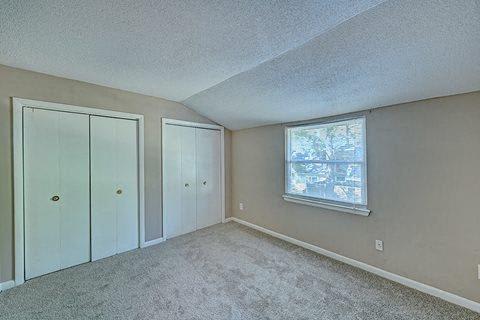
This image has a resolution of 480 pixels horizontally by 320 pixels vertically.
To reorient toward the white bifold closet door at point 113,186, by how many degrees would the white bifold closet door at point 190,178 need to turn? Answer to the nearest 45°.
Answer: approximately 90° to its right

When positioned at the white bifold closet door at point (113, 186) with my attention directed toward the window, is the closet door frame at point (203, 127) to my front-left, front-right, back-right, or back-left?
front-left

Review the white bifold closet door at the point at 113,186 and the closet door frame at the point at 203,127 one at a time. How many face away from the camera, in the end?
0

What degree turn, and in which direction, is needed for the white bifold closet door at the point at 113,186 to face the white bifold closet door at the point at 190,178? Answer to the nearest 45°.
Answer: approximately 45° to its left

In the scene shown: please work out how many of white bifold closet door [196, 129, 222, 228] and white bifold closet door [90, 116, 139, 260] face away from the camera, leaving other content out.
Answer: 0

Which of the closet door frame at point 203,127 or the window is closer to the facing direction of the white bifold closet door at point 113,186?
the window

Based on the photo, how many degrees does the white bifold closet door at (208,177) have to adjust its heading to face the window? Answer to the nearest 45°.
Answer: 0° — it already faces it

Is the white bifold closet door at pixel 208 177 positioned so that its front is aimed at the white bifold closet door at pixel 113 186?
no

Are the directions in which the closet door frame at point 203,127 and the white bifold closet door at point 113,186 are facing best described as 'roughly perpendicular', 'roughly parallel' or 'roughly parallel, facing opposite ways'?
roughly parallel

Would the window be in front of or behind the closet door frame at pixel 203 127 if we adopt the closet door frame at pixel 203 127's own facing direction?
in front

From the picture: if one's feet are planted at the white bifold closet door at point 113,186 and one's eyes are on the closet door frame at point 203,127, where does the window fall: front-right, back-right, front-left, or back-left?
front-right

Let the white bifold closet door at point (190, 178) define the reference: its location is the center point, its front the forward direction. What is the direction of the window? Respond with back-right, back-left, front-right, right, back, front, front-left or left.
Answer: front

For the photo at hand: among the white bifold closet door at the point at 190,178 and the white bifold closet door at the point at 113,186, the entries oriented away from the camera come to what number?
0

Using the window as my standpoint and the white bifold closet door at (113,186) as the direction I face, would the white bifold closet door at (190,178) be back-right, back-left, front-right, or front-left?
front-right

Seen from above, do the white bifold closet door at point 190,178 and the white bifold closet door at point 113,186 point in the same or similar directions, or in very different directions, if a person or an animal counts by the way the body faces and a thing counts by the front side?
same or similar directions

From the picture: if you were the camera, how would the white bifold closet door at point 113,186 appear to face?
facing the viewer and to the right of the viewer
